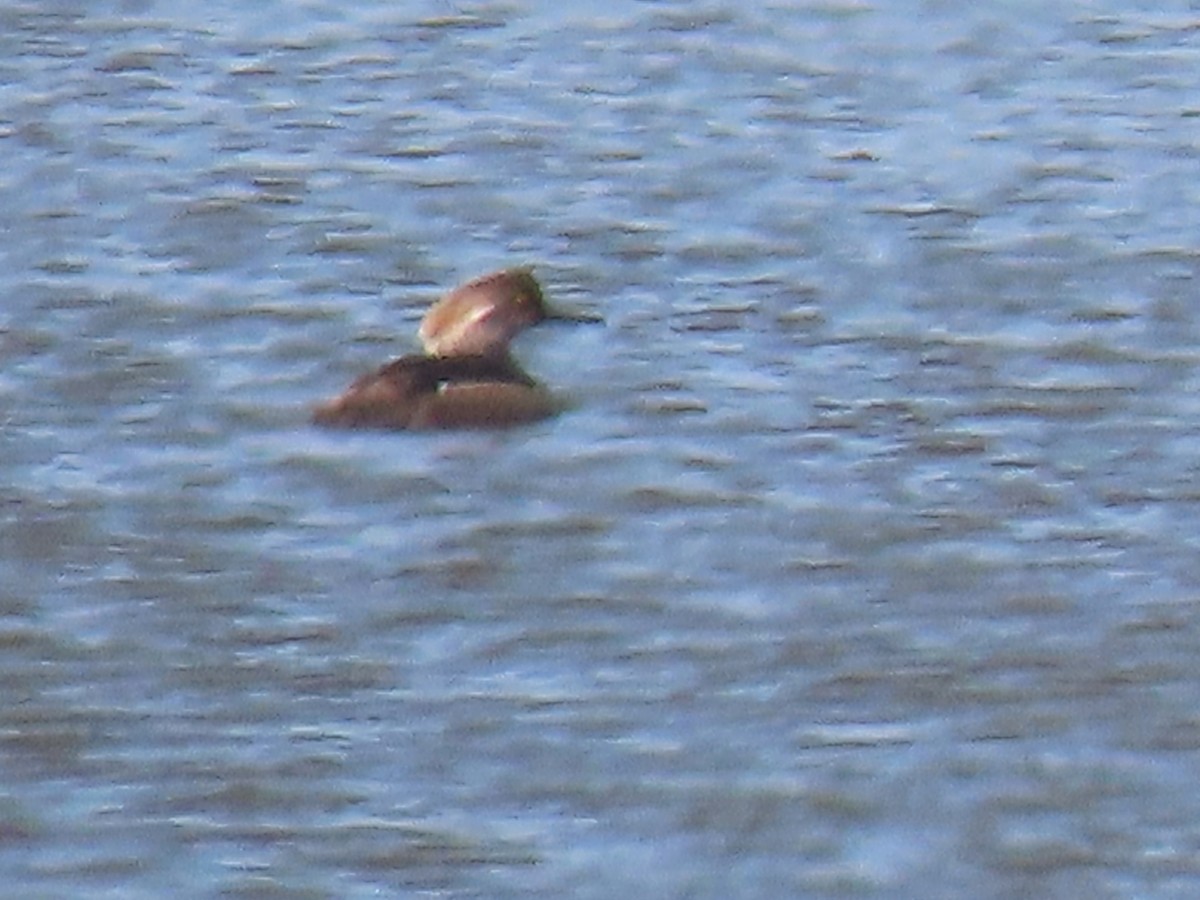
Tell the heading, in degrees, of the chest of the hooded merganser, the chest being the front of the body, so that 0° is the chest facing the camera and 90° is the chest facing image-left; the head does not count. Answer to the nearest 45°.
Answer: approximately 270°
